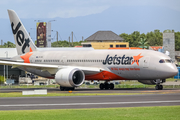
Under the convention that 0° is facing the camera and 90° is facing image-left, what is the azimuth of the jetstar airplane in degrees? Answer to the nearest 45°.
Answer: approximately 315°
